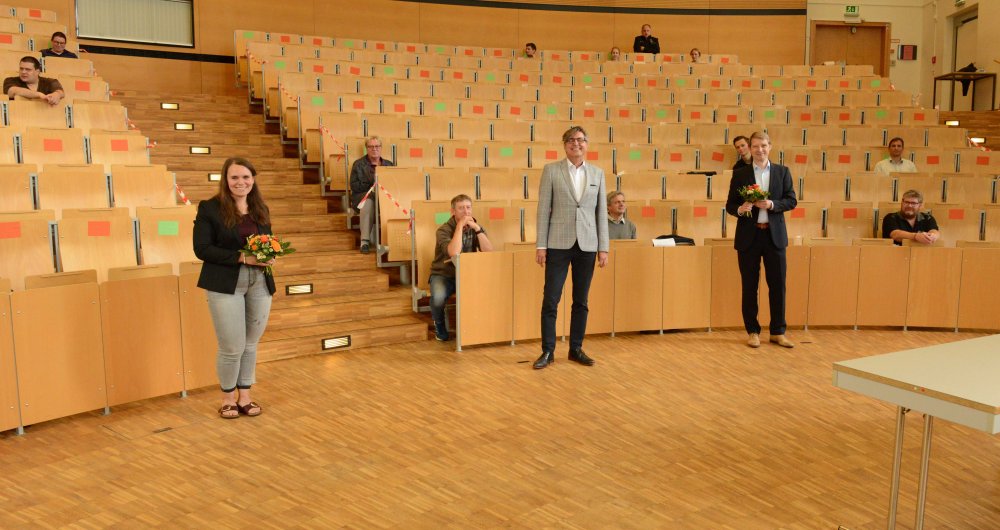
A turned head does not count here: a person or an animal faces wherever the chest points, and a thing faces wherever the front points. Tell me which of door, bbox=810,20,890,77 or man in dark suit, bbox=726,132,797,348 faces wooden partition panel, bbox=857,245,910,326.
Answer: the door

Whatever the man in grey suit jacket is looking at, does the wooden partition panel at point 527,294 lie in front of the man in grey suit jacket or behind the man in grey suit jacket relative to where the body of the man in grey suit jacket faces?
behind

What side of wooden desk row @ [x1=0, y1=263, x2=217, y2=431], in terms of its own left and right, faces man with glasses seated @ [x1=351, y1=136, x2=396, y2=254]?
left

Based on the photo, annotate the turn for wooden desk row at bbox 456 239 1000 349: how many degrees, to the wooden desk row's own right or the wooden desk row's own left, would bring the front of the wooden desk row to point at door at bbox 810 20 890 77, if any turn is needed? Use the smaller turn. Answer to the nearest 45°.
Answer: approximately 180°

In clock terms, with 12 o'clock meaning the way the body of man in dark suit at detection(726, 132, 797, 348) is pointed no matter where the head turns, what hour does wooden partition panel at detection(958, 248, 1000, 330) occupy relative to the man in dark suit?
The wooden partition panel is roughly at 8 o'clock from the man in dark suit.

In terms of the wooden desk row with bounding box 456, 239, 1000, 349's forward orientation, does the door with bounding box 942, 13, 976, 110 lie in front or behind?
behind

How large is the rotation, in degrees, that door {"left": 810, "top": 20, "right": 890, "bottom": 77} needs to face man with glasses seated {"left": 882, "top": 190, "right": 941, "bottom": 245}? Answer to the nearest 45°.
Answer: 0° — it already faces them

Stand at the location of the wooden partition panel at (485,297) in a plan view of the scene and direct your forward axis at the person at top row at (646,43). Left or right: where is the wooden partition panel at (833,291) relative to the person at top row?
right
